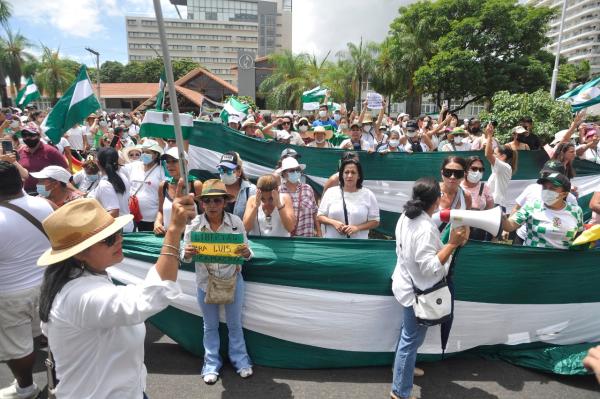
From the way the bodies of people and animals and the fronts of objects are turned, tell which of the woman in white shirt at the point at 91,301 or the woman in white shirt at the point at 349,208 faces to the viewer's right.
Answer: the woman in white shirt at the point at 91,301

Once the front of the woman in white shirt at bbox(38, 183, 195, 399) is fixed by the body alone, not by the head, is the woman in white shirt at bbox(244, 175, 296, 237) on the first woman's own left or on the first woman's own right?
on the first woman's own left

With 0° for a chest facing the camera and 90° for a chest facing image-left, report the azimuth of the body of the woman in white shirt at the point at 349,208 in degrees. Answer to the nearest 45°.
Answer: approximately 0°

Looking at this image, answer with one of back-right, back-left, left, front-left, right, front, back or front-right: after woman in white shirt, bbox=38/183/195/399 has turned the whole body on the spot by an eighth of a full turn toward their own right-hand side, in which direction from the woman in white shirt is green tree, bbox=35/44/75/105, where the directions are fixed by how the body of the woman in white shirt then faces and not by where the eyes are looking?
back-left

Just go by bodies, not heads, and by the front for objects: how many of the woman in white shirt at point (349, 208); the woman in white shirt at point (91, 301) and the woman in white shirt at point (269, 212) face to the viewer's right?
1

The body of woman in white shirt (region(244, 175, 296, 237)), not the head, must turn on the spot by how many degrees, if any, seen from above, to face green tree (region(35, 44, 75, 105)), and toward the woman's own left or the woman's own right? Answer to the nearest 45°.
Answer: approximately 135° to the woman's own right

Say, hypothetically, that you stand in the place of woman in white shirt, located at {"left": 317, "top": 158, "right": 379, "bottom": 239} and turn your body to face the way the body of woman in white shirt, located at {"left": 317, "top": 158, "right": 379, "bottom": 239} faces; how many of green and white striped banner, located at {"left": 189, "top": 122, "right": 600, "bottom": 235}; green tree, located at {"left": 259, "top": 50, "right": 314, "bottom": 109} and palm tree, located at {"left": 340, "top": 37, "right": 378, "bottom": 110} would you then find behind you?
3

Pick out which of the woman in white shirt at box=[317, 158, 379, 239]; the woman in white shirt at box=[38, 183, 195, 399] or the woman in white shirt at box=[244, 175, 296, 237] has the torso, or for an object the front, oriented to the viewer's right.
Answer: the woman in white shirt at box=[38, 183, 195, 399]

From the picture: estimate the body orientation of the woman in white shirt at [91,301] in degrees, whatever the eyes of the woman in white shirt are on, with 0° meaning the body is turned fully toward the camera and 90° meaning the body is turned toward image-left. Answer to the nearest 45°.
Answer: approximately 270°

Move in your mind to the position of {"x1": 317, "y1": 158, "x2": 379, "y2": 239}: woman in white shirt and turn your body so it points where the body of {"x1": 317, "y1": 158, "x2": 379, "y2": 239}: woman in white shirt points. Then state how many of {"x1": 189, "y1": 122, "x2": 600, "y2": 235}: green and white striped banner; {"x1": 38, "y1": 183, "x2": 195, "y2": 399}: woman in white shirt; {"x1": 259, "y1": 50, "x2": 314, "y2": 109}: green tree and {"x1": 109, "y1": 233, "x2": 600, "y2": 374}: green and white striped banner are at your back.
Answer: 2
